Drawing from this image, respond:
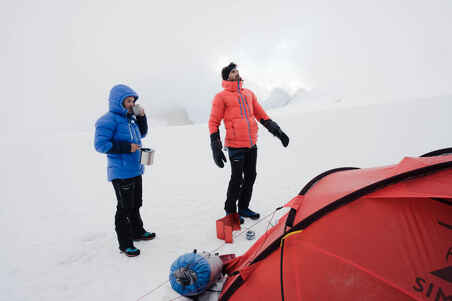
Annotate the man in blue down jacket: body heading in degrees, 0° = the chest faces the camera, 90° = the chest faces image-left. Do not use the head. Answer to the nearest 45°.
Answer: approximately 315°

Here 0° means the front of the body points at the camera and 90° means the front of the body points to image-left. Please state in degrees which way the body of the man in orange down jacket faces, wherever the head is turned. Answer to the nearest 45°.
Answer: approximately 315°

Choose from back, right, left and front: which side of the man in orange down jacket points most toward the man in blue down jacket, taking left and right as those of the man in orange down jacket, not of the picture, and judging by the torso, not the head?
right

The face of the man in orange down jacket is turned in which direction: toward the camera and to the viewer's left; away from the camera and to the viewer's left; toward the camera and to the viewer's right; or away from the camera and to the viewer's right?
toward the camera and to the viewer's right

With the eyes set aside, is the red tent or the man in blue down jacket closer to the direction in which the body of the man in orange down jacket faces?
the red tent

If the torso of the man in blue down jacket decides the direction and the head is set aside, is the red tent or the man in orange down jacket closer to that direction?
the red tent
